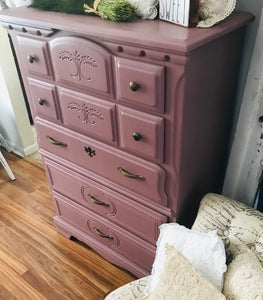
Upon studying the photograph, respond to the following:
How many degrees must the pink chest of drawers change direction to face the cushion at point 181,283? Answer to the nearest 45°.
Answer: approximately 45° to its left

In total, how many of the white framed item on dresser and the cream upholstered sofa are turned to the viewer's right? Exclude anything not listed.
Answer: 0

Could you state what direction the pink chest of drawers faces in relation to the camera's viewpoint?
facing the viewer and to the left of the viewer

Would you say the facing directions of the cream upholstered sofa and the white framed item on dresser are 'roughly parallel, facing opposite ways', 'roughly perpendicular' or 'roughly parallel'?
roughly parallel
